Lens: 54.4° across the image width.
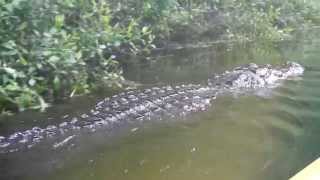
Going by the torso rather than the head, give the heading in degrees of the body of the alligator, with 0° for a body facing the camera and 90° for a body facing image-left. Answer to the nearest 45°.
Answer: approximately 225°
